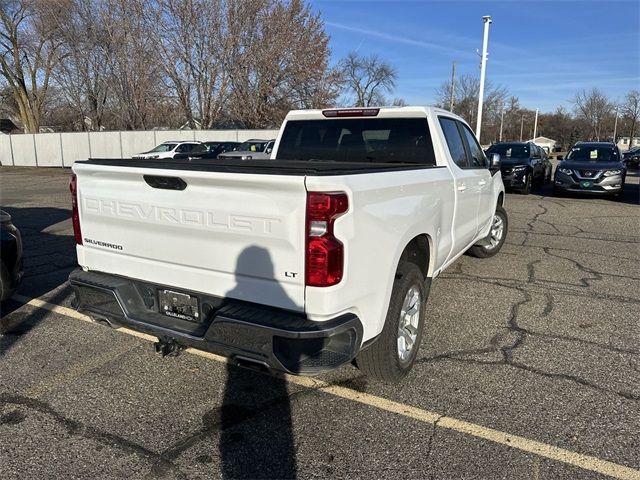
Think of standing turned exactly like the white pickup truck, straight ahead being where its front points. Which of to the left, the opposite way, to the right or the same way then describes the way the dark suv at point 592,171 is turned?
the opposite way

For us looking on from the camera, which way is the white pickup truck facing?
facing away from the viewer and to the right of the viewer

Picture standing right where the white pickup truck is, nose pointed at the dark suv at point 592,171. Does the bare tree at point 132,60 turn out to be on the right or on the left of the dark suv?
left

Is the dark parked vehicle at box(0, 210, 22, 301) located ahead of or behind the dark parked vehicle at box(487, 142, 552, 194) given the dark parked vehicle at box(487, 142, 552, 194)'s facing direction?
ahead

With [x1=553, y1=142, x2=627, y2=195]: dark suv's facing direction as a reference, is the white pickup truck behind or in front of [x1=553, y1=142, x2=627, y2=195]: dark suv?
in front

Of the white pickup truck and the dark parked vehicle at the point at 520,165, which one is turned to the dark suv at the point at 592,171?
the white pickup truck

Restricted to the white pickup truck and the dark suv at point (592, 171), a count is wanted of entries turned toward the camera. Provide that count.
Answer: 1

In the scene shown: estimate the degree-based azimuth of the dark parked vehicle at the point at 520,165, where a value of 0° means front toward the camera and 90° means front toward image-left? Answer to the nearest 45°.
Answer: approximately 45°

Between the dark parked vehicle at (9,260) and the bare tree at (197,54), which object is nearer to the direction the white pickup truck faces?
the bare tree

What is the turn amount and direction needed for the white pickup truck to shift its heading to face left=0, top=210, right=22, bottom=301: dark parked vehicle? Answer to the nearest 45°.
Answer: approximately 90° to its left

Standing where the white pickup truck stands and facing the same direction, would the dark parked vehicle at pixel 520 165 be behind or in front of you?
in front

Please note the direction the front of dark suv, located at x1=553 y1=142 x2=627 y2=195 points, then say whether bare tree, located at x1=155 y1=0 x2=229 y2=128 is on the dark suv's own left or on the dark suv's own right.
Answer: on the dark suv's own right

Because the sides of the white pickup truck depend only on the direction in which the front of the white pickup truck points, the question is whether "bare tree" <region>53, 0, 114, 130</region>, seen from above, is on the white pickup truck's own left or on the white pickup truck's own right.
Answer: on the white pickup truck's own left
